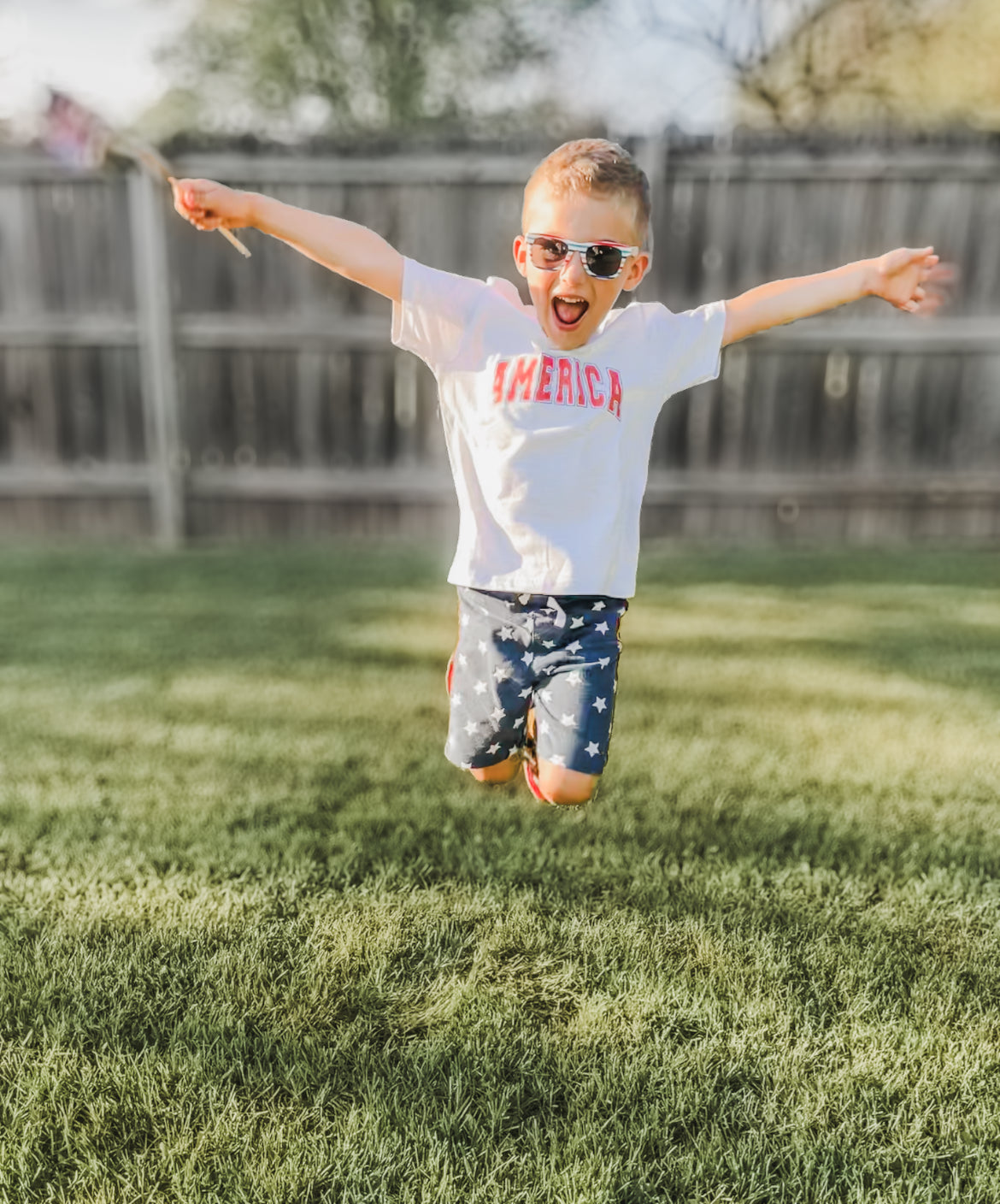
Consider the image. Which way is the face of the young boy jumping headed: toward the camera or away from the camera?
toward the camera

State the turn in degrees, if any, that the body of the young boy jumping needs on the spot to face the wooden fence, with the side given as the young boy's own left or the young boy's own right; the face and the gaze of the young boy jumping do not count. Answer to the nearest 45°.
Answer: approximately 180°

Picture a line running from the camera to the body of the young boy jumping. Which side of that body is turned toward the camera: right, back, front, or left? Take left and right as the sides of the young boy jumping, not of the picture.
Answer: front
